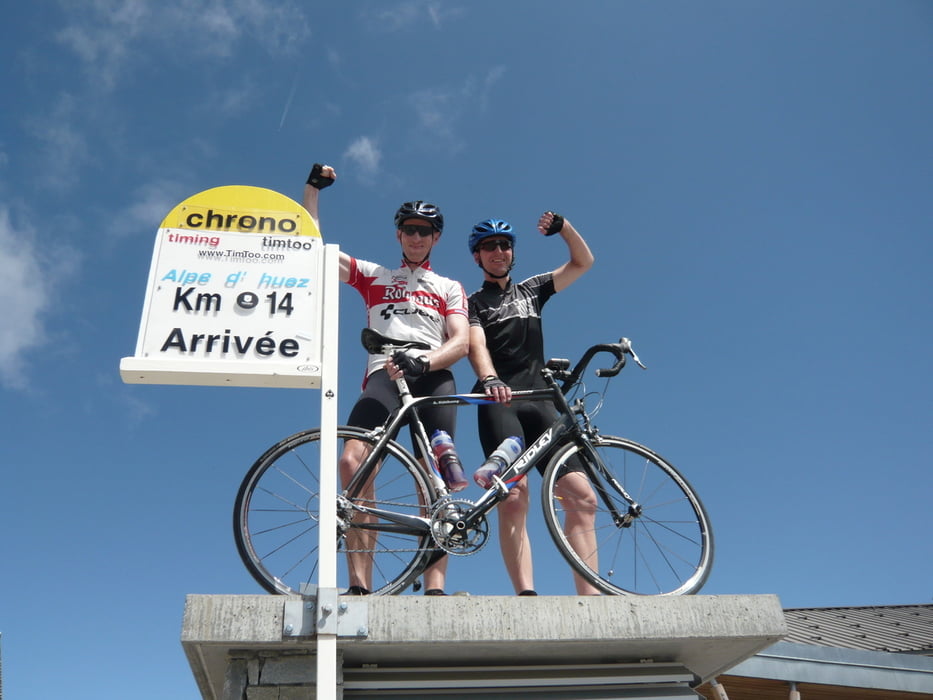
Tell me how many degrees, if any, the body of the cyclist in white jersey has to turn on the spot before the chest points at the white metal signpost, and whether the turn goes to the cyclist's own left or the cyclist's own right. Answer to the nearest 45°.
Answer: approximately 45° to the cyclist's own right

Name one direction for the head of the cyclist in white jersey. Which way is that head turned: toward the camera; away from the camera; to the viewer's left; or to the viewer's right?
toward the camera

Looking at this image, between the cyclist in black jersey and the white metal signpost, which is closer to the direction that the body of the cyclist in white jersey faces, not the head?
the white metal signpost

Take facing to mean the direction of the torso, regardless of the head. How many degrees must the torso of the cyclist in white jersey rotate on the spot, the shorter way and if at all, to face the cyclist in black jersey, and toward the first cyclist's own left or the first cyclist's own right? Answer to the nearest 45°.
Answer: approximately 90° to the first cyclist's own left

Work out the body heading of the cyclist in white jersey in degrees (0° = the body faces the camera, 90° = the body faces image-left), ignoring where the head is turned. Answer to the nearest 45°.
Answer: approximately 0°
